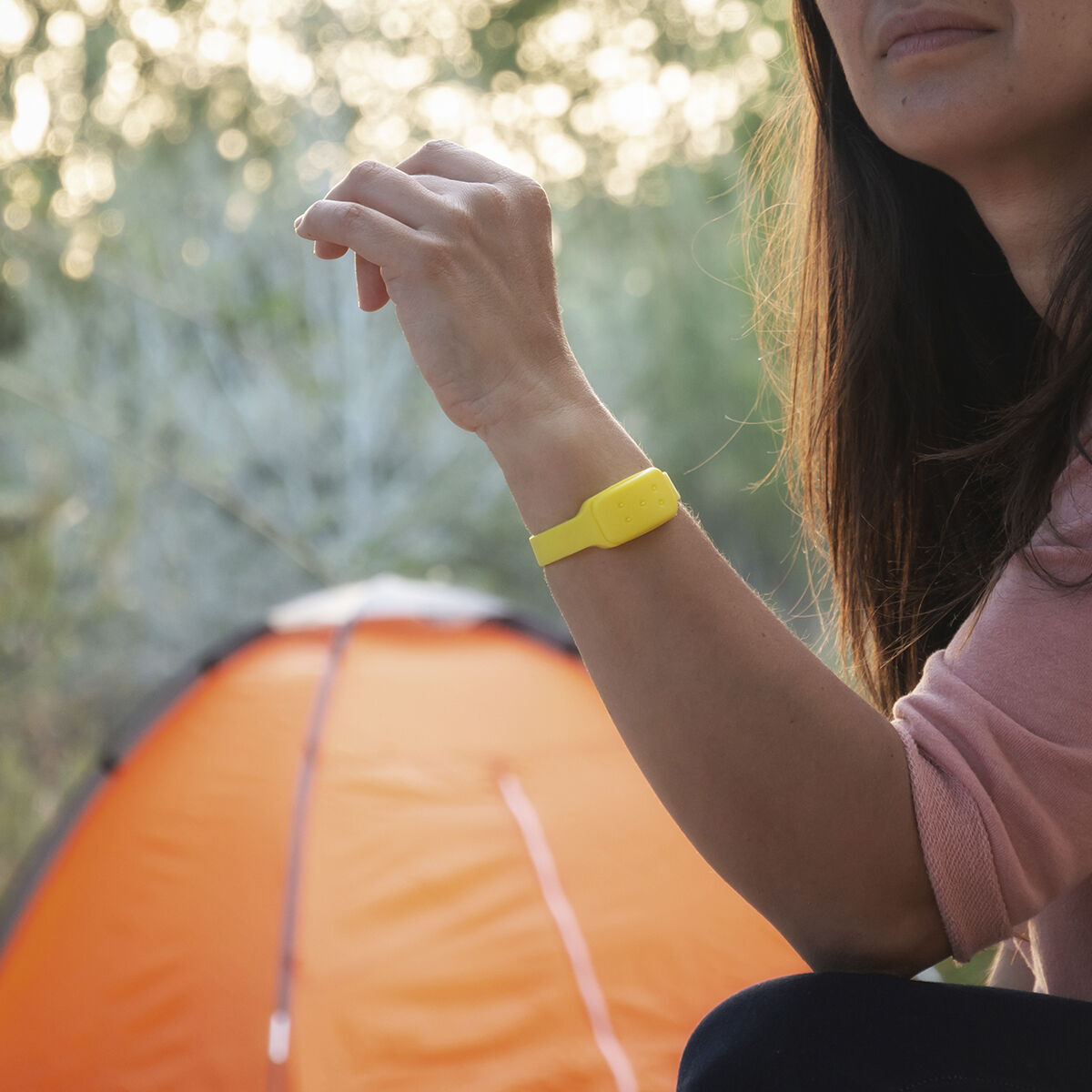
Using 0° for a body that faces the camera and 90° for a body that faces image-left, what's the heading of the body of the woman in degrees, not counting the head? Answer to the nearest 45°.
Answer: approximately 45°

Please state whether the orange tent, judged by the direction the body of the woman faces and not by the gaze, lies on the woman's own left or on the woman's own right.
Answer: on the woman's own right
